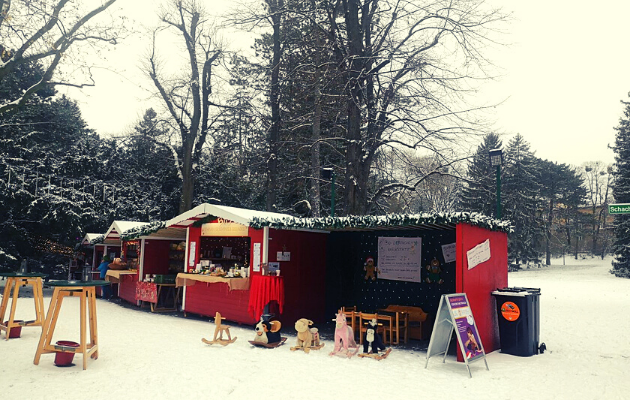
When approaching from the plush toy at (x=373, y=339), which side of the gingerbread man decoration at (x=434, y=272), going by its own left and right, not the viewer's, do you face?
front

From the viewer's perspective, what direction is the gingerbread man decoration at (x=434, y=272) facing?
toward the camera

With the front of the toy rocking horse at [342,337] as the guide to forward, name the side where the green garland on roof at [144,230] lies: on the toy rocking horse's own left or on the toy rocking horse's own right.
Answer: on the toy rocking horse's own right

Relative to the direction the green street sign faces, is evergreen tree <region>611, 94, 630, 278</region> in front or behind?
behind

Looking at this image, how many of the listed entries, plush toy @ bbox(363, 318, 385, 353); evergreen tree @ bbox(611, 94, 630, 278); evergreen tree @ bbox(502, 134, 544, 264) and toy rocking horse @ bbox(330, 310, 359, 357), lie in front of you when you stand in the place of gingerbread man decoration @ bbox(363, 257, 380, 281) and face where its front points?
2

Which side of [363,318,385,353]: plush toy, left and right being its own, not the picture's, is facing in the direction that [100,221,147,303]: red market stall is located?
right

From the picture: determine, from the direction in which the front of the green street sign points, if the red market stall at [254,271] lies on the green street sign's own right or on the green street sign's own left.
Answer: on the green street sign's own right

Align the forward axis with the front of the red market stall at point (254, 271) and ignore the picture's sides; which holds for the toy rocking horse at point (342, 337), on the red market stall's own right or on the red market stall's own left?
on the red market stall's own left

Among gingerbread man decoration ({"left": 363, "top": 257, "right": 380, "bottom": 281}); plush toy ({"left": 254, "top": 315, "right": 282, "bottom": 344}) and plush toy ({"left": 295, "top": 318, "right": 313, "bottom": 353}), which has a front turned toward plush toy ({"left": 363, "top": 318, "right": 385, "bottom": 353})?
the gingerbread man decoration

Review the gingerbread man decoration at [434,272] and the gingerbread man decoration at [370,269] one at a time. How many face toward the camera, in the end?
2

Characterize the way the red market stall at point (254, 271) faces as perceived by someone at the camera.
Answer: facing the viewer and to the left of the viewer

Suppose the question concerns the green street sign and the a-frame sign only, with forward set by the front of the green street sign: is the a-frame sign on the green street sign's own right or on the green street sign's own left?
on the green street sign's own right

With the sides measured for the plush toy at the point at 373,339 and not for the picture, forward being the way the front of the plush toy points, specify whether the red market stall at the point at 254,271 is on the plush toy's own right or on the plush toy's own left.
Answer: on the plush toy's own right

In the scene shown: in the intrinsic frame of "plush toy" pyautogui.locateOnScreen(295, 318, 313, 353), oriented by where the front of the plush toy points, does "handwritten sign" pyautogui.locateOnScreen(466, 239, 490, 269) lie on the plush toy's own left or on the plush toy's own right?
on the plush toy's own left

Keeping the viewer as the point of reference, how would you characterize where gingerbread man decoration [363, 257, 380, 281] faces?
facing the viewer
